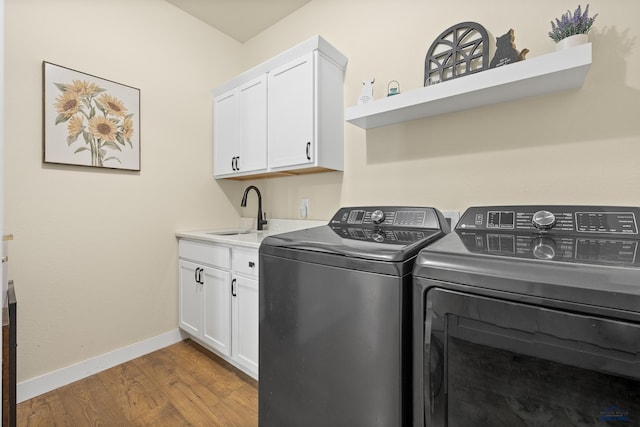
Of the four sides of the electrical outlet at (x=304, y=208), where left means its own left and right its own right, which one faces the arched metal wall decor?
left

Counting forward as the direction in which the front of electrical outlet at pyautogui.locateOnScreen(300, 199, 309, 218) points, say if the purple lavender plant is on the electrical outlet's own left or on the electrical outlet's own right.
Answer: on the electrical outlet's own left

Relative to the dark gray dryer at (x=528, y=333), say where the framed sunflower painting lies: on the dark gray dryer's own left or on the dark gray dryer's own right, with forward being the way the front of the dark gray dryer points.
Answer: on the dark gray dryer's own right

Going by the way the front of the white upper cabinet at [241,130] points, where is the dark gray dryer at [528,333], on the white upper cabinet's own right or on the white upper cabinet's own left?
on the white upper cabinet's own left

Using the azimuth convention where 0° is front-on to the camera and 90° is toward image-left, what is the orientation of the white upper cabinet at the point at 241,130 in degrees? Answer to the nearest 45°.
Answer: approximately 45°

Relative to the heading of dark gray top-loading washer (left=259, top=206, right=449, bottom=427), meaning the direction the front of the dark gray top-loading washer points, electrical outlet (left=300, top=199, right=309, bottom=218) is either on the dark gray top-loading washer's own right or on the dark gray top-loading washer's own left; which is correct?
on the dark gray top-loading washer's own right

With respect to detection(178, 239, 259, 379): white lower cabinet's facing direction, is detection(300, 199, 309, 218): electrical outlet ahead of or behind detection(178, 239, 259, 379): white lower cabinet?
behind

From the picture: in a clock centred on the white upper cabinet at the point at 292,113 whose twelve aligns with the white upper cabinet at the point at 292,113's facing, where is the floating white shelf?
The floating white shelf is roughly at 9 o'clock from the white upper cabinet.

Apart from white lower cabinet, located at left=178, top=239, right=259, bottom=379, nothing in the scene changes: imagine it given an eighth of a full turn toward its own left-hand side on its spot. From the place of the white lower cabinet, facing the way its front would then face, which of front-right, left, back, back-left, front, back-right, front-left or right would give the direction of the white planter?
front-left

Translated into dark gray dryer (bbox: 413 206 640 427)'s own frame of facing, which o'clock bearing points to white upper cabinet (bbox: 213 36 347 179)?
The white upper cabinet is roughly at 4 o'clock from the dark gray dryer.

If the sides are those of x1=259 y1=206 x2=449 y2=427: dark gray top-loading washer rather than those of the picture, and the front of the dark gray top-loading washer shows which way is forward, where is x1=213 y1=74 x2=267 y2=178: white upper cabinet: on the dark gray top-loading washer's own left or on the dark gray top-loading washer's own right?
on the dark gray top-loading washer's own right
